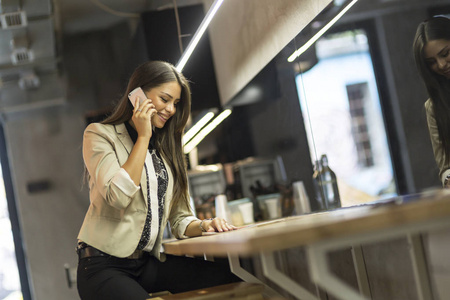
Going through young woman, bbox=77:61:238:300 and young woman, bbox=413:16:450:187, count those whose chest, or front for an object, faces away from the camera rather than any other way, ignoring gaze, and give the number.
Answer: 0

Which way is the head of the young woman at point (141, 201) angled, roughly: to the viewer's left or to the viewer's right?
to the viewer's right

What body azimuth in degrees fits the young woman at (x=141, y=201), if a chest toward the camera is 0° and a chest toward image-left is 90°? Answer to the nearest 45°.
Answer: approximately 315°

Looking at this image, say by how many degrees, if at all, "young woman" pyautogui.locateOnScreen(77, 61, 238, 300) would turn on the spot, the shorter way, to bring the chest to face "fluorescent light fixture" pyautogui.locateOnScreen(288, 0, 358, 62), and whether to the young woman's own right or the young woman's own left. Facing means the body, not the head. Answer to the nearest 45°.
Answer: approximately 45° to the young woman's own left
